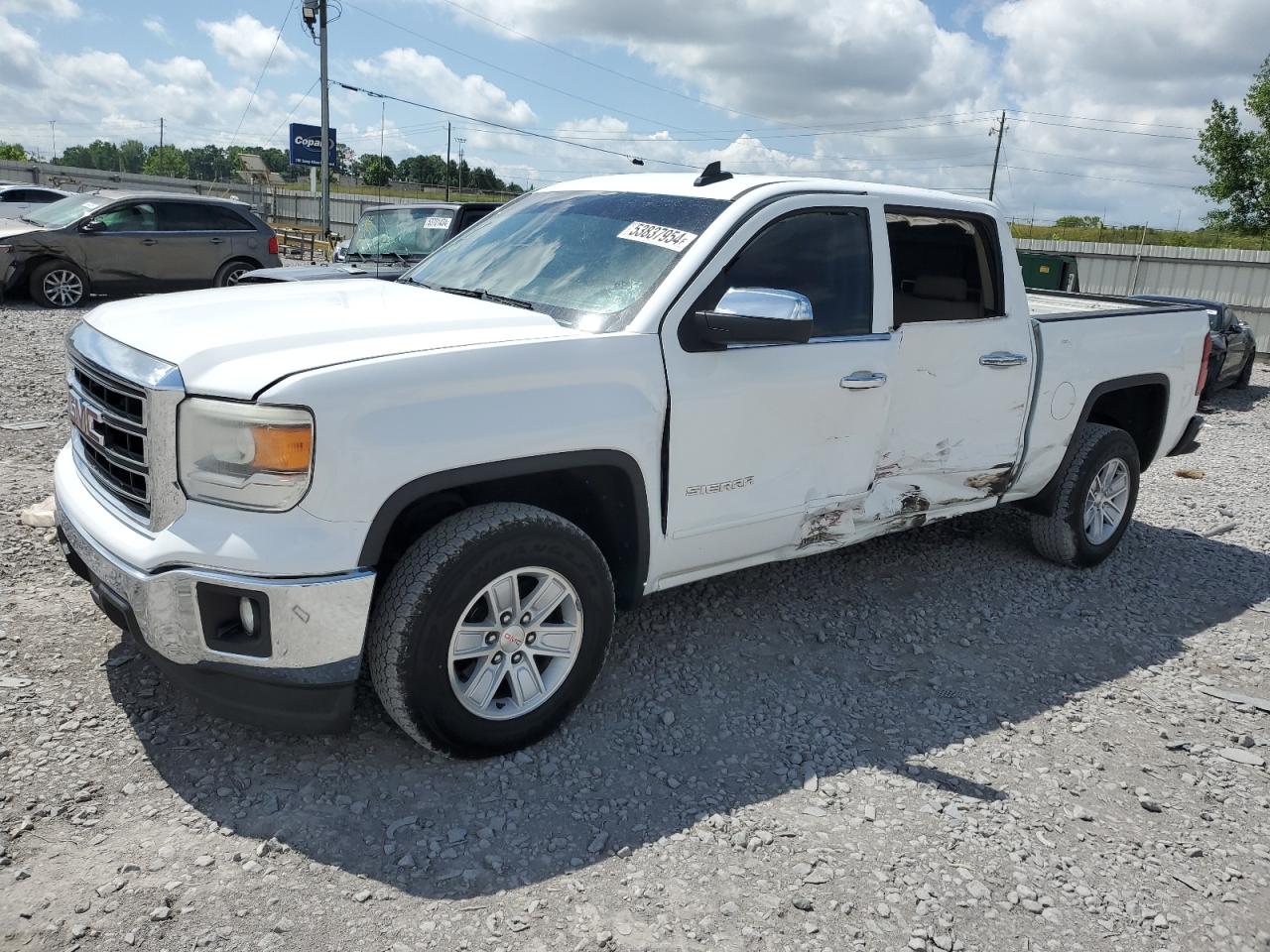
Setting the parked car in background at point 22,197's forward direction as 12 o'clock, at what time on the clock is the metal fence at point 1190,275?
The metal fence is roughly at 7 o'clock from the parked car in background.

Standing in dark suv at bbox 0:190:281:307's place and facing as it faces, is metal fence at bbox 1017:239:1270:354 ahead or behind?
behind

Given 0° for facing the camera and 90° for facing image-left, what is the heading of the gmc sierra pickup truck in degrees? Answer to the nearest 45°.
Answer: approximately 45°

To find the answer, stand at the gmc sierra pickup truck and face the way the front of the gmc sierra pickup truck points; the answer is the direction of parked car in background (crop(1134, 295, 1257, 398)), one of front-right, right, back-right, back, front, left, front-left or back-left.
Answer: back

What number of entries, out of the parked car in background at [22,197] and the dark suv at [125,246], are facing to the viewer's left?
2

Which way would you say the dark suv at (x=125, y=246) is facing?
to the viewer's left

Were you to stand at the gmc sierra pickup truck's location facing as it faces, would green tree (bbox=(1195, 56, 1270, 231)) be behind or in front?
behind

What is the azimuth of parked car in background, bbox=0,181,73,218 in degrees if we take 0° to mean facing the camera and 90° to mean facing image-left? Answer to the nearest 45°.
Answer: approximately 90°
